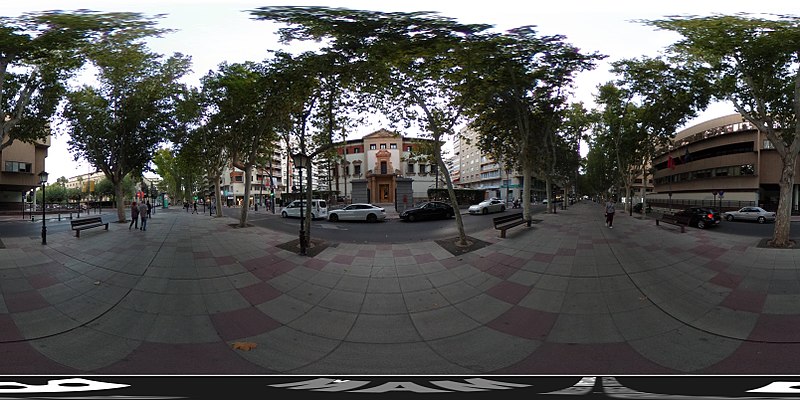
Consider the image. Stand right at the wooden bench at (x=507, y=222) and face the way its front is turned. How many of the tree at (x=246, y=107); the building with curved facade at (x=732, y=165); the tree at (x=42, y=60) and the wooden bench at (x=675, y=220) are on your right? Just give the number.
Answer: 2

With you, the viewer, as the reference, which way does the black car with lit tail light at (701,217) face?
facing away from the viewer and to the left of the viewer

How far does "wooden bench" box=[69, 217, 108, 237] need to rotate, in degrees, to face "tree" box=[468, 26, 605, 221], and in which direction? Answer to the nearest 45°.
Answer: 0° — it already faces it

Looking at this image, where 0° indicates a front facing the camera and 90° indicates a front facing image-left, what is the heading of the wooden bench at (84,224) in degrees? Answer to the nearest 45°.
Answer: approximately 315°

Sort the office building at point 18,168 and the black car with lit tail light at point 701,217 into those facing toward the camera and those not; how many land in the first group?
1
